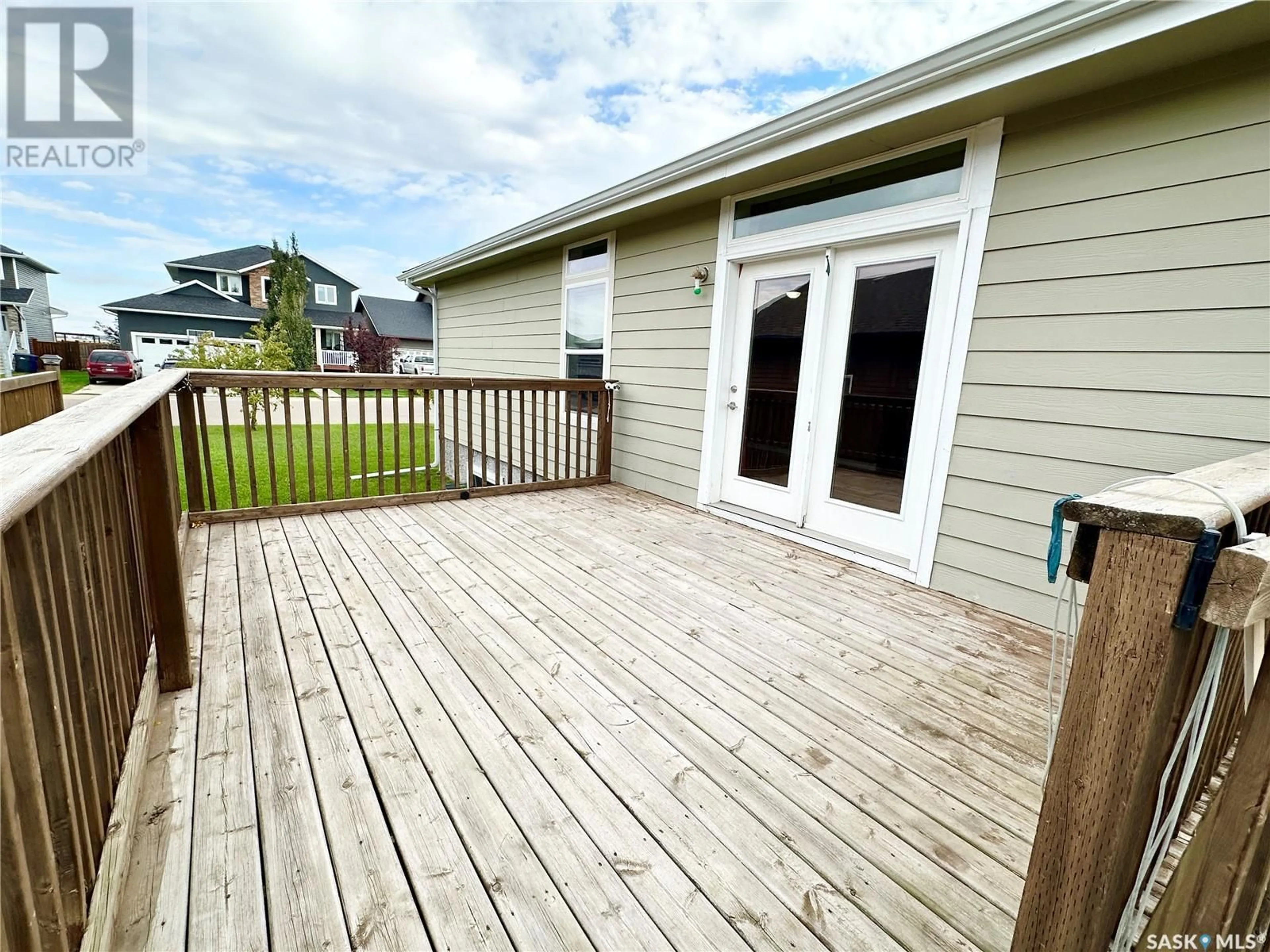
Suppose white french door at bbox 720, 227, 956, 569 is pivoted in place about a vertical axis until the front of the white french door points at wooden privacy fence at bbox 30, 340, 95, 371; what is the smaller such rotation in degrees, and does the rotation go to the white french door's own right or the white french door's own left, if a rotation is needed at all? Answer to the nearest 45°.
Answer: approximately 45° to the white french door's own right

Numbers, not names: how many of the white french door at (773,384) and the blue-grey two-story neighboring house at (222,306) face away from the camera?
0

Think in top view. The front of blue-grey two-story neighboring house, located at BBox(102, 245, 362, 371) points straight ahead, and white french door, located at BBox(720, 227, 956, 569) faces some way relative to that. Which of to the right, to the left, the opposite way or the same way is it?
to the right

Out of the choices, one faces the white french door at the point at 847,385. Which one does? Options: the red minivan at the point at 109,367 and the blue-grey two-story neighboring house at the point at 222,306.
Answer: the blue-grey two-story neighboring house

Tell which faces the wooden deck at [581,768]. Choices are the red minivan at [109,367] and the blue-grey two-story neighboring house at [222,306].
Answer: the blue-grey two-story neighboring house

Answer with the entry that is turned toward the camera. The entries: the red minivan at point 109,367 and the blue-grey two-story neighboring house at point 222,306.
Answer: the blue-grey two-story neighboring house

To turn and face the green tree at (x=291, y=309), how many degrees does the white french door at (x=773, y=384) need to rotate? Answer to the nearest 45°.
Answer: approximately 90° to its right

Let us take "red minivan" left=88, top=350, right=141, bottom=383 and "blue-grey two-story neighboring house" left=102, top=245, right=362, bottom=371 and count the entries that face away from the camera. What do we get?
1

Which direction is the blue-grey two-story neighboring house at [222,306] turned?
toward the camera

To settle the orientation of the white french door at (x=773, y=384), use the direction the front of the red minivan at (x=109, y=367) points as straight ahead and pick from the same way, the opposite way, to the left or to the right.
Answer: to the left

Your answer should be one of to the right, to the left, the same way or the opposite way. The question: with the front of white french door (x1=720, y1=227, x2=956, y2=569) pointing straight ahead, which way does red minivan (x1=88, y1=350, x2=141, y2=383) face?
to the right

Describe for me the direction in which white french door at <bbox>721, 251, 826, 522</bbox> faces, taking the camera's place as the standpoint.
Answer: facing the viewer and to the left of the viewer

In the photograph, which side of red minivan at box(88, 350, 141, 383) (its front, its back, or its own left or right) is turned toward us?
back

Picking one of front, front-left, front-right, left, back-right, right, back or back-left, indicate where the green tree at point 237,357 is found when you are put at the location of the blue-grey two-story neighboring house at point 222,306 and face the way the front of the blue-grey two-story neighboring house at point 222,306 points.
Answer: front
